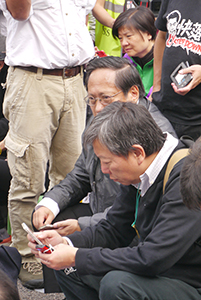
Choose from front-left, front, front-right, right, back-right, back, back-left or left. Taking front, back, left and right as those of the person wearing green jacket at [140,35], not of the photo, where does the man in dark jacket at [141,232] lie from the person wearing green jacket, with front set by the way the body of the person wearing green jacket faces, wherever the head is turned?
front-left

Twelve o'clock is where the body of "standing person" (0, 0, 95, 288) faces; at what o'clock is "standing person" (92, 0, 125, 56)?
"standing person" (92, 0, 125, 56) is roughly at 8 o'clock from "standing person" (0, 0, 95, 288).

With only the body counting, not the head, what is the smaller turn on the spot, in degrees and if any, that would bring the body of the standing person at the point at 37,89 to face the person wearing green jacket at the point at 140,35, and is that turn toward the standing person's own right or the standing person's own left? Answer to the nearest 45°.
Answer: approximately 90° to the standing person's own left

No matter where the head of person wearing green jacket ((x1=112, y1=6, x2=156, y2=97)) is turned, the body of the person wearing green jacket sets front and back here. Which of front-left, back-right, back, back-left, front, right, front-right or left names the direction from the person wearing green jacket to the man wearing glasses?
front-left

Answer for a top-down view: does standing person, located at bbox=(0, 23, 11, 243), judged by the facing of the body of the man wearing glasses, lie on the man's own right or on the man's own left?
on the man's own right

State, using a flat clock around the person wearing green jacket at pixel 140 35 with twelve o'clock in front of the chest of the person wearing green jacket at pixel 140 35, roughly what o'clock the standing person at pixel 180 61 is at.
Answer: the standing person at pixel 180 61 is roughly at 10 o'clock from the person wearing green jacket at pixel 140 35.

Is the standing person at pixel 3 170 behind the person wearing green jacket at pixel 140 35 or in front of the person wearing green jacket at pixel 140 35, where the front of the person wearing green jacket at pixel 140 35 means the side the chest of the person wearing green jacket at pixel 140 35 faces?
in front

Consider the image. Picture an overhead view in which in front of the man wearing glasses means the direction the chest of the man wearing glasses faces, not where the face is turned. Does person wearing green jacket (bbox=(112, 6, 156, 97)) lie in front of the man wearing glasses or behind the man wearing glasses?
behind
